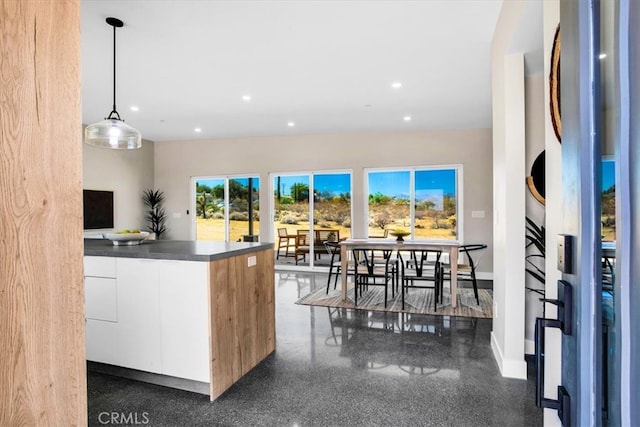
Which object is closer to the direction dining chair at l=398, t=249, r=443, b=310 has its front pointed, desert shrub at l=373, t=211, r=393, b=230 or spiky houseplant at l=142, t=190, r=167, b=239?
the desert shrub

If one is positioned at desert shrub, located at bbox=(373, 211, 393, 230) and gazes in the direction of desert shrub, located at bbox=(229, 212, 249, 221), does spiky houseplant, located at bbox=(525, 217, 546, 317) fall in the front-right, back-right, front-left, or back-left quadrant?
back-left

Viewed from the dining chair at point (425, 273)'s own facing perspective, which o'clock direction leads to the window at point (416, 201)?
The window is roughly at 12 o'clock from the dining chair.

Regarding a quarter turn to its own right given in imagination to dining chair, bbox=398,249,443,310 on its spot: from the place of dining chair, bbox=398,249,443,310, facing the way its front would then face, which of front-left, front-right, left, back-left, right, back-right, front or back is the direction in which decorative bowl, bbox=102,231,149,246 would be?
back-right

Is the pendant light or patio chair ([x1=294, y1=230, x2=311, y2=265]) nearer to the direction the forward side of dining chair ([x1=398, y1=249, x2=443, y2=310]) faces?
the patio chair

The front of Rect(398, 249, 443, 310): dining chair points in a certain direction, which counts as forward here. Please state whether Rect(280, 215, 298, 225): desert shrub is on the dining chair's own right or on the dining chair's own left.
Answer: on the dining chair's own left

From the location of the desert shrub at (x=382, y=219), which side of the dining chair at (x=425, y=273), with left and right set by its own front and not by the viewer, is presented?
front

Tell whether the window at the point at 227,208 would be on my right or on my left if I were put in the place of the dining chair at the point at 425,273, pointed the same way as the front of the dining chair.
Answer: on my left

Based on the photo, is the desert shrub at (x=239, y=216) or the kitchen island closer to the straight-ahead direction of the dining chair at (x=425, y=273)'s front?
the desert shrub

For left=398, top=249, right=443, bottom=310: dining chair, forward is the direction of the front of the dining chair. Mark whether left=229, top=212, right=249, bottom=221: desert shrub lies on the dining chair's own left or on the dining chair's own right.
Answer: on the dining chair's own left

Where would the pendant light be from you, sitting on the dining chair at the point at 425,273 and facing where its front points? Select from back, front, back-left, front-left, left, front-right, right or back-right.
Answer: back-left

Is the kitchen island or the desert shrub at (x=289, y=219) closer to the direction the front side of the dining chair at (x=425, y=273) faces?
the desert shrub

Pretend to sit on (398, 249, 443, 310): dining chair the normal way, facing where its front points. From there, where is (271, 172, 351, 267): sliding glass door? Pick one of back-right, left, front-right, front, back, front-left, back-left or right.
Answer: front-left

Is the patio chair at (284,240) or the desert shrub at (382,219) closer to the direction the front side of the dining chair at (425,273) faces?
the desert shrub

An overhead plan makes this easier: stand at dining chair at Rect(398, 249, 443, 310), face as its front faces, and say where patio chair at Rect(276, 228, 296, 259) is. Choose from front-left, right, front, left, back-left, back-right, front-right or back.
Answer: front-left

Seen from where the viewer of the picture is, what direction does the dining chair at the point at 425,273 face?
facing away from the viewer

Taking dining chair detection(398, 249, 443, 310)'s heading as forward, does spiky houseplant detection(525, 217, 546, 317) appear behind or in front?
behind

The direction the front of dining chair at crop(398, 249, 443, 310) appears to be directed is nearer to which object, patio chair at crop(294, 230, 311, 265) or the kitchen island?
the patio chair

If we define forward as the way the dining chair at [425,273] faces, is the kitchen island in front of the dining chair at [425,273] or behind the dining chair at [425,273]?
behind

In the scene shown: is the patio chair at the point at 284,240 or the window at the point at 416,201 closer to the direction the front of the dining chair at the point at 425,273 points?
the window

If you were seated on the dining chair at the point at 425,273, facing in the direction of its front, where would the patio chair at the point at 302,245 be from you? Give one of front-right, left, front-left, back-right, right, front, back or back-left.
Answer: front-left
